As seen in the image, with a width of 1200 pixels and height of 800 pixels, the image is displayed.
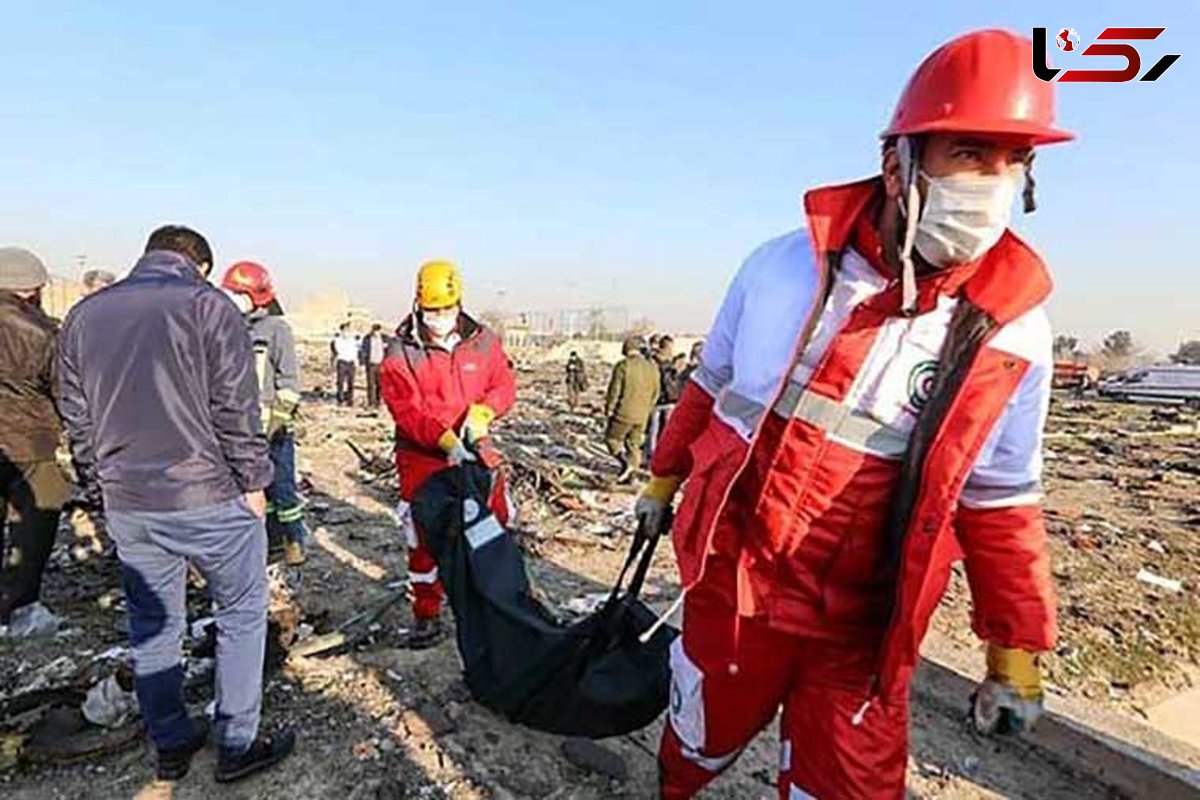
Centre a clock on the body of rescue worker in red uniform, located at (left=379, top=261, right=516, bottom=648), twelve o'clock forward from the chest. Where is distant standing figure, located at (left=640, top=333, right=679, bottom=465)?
The distant standing figure is roughly at 7 o'clock from the rescue worker in red uniform.

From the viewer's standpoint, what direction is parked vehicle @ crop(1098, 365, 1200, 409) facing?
to the viewer's left

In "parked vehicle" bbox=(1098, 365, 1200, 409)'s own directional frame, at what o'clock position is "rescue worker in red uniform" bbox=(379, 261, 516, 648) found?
The rescue worker in red uniform is roughly at 9 o'clock from the parked vehicle.

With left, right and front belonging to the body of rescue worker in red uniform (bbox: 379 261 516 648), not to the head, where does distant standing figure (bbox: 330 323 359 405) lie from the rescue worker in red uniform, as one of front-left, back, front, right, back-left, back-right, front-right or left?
back

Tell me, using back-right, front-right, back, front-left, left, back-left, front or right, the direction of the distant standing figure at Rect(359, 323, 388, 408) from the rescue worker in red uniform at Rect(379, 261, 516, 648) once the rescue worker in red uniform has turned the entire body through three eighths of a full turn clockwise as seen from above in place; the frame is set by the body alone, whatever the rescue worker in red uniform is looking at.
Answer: front-right

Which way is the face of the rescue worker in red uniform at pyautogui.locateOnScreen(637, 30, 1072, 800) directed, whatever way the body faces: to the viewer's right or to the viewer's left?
to the viewer's right

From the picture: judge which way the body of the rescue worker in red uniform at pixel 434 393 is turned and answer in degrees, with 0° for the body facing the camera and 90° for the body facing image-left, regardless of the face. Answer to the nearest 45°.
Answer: approximately 0°

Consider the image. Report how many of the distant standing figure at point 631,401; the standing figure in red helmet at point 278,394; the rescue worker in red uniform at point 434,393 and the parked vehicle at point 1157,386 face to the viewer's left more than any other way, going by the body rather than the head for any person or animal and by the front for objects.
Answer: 2

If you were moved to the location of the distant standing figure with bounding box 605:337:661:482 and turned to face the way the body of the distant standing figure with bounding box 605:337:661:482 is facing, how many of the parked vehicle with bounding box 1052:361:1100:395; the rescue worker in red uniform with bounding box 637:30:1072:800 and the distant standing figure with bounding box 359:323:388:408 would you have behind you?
1
